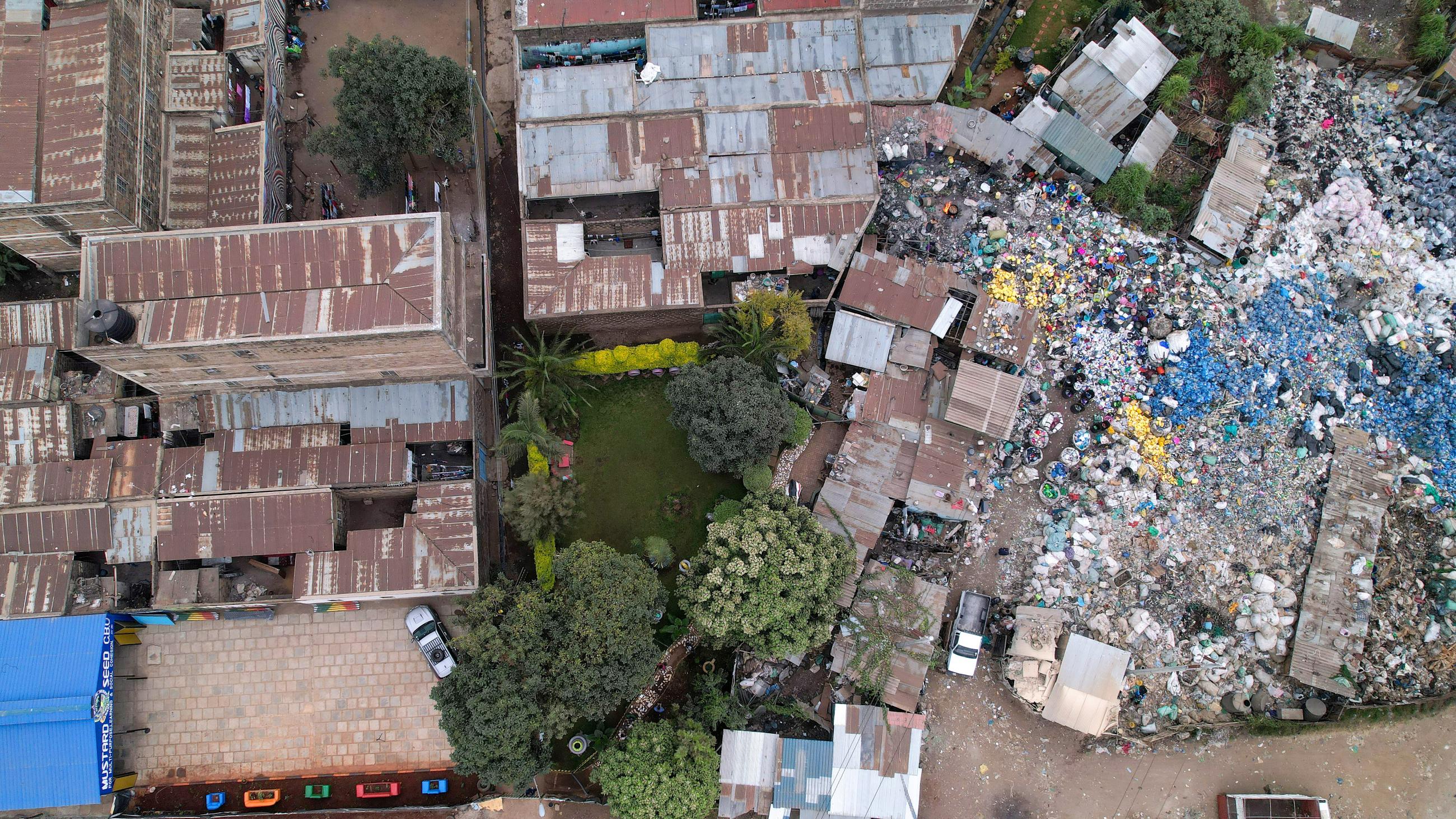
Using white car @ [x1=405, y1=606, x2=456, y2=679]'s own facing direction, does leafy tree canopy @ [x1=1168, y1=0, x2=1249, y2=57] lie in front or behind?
in front
